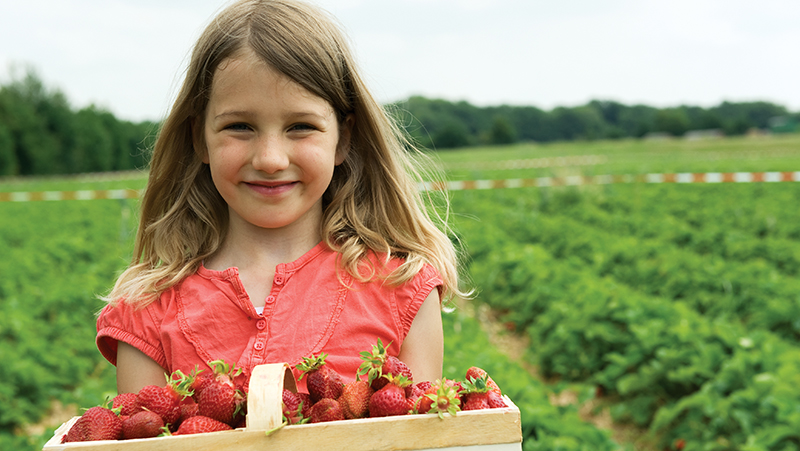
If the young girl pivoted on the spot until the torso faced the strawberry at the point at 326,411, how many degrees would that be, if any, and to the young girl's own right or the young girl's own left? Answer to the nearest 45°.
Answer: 0° — they already face it

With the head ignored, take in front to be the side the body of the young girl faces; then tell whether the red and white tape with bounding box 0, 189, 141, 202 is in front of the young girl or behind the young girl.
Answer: behind

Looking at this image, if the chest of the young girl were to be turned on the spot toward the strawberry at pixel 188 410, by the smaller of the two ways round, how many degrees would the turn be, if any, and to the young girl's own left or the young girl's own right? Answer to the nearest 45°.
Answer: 0° — they already face it

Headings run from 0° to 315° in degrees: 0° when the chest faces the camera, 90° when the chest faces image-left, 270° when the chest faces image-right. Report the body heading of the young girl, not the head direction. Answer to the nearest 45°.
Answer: approximately 0°

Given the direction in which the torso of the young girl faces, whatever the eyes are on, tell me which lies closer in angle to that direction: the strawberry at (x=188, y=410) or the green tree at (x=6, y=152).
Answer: the strawberry

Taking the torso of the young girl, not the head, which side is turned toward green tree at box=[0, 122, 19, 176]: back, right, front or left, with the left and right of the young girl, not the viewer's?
back
